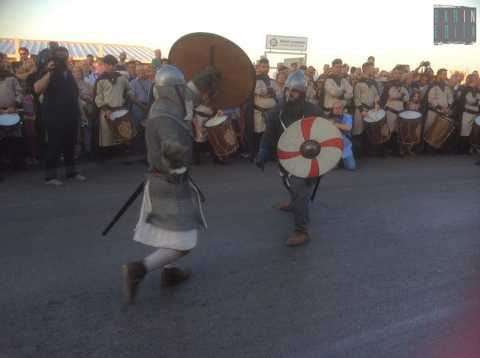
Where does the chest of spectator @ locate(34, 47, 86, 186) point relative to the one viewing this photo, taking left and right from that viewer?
facing the viewer and to the right of the viewer

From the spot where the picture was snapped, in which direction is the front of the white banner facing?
facing the viewer

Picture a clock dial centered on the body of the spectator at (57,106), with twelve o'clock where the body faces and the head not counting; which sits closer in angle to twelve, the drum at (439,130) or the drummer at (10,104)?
the drum

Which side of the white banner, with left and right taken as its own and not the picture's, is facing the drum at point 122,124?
front

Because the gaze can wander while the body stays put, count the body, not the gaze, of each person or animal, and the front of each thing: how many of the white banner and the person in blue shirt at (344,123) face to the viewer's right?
0

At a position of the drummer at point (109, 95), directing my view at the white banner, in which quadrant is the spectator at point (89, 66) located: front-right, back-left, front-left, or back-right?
front-left

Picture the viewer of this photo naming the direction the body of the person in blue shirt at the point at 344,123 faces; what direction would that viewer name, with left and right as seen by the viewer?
facing the viewer and to the left of the viewer

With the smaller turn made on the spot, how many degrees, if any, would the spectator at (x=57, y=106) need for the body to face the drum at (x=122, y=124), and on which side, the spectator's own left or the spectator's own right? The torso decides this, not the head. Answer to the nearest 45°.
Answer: approximately 90° to the spectator's own left

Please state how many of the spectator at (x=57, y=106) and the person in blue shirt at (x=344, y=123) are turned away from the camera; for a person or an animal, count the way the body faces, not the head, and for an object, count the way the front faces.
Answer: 0

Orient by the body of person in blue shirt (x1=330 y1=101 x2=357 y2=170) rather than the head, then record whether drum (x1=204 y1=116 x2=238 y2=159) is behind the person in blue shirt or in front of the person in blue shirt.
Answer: in front

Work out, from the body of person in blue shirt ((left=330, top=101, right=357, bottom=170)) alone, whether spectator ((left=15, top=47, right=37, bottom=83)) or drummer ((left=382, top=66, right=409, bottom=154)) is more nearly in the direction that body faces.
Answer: the spectator

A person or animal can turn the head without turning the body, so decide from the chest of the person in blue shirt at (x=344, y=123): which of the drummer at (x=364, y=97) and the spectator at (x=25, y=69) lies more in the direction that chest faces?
the spectator
